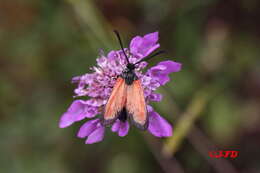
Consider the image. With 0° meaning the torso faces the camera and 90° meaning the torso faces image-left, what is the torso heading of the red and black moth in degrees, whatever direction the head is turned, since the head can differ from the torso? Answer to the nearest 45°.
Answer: approximately 180°
